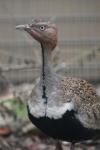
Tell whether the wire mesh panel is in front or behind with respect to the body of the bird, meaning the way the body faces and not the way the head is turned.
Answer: behind

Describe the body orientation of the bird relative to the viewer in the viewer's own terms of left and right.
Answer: facing the viewer and to the left of the viewer
